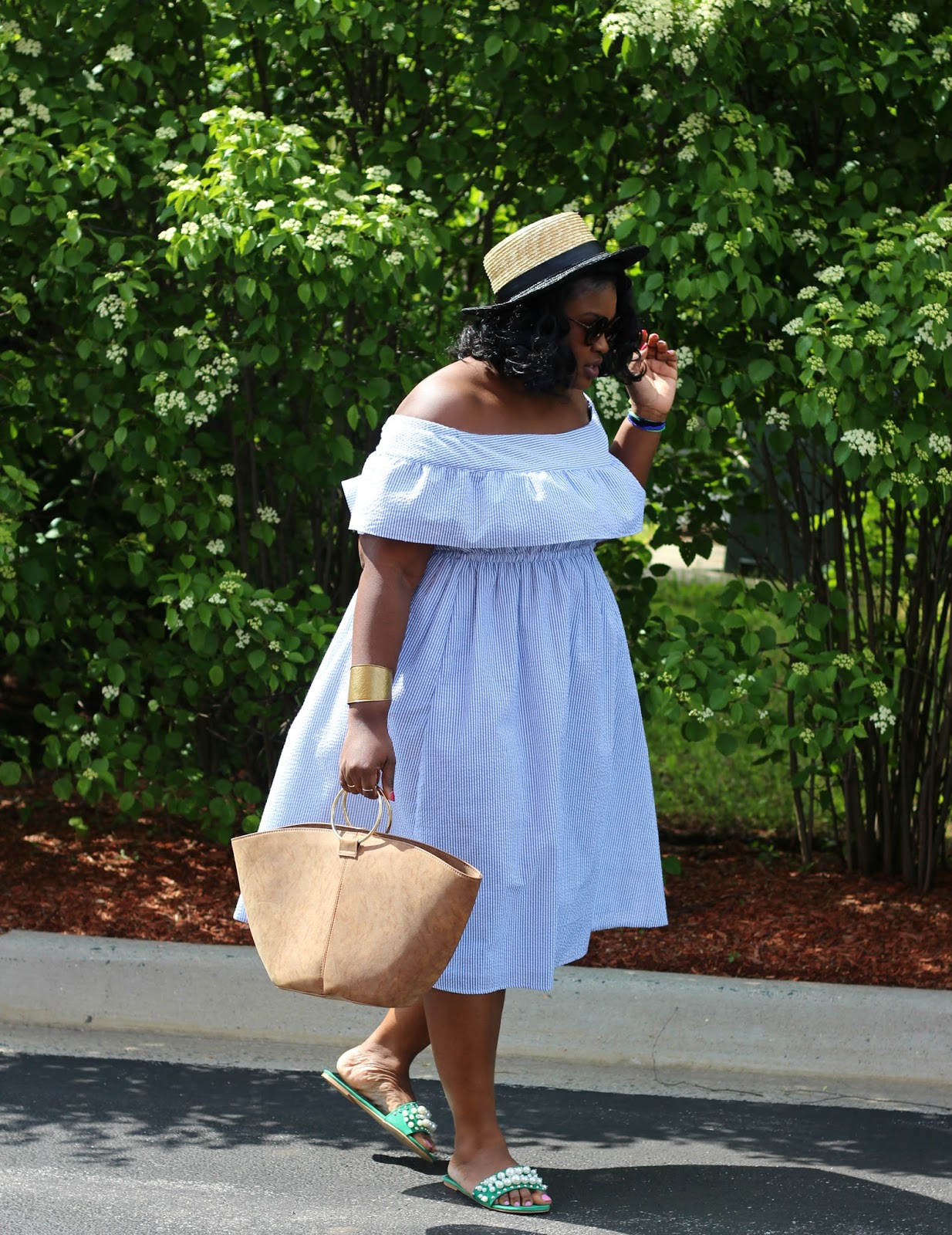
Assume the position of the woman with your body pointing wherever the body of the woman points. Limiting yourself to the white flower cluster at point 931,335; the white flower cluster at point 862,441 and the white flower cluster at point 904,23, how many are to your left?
3

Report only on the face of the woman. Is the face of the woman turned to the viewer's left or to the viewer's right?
to the viewer's right

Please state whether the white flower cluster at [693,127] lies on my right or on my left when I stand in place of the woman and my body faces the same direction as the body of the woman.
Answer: on my left

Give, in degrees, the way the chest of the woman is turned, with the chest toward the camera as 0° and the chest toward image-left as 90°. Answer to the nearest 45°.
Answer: approximately 315°

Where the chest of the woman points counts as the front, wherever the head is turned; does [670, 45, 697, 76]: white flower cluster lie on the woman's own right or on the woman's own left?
on the woman's own left

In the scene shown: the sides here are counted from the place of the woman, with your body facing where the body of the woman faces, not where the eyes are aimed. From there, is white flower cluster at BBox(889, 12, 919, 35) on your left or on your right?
on your left

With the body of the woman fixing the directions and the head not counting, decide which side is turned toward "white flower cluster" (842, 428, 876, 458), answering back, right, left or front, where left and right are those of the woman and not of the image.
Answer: left

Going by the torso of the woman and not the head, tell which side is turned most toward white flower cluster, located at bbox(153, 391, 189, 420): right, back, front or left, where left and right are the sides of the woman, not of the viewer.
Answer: back

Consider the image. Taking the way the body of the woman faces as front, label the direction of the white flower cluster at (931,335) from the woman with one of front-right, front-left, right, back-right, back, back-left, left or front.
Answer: left
